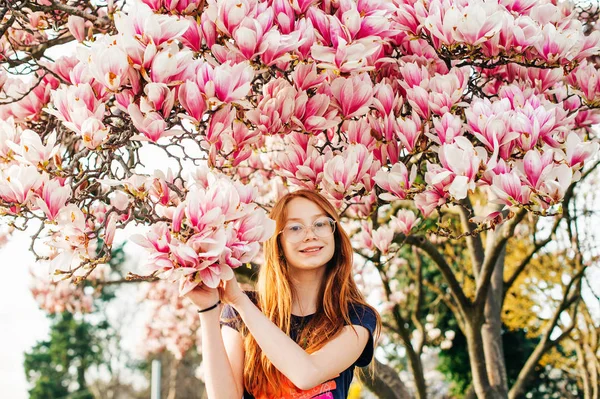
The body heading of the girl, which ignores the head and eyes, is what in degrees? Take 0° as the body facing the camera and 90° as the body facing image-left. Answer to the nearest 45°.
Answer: approximately 0°
